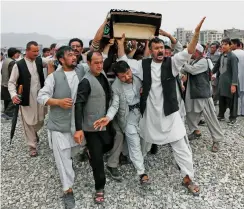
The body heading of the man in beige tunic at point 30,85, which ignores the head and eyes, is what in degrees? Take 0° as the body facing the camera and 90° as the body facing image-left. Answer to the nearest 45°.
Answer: approximately 315°

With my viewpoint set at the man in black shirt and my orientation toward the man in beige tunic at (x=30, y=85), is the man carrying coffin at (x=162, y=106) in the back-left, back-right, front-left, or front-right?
back-right

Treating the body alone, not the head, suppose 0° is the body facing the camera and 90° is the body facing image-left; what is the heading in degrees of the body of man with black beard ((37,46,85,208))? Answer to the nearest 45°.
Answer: approximately 315°

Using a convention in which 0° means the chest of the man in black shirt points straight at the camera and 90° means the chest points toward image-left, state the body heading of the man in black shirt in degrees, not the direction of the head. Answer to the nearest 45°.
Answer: approximately 315°

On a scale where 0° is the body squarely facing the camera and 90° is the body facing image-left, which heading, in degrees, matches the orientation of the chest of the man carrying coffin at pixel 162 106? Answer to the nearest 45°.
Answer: approximately 0°

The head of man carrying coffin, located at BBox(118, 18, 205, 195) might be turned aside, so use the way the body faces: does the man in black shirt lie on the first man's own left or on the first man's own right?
on the first man's own right

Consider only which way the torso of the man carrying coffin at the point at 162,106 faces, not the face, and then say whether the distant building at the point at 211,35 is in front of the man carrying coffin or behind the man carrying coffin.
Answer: behind
